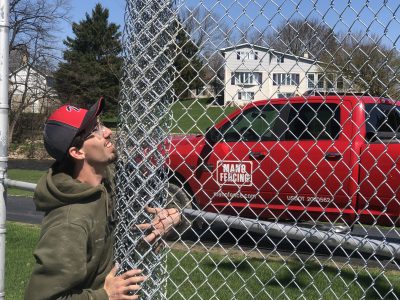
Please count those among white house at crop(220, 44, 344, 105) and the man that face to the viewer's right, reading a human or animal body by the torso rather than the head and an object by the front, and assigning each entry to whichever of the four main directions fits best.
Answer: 1

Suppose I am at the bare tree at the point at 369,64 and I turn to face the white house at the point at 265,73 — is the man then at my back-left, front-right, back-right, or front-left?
front-left

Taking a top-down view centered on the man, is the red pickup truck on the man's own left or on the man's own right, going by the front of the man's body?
on the man's own left

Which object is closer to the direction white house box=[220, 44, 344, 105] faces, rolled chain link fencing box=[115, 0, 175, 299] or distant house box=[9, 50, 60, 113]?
the rolled chain link fencing

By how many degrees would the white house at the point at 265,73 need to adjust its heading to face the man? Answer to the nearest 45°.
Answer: approximately 45° to its right

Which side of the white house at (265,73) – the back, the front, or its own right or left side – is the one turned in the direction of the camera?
front

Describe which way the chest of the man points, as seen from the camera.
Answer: to the viewer's right

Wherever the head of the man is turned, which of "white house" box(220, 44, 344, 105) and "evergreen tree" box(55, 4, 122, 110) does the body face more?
the white house

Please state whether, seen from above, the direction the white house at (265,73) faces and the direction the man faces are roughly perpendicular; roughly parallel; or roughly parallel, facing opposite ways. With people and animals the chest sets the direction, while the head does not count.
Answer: roughly perpendicular

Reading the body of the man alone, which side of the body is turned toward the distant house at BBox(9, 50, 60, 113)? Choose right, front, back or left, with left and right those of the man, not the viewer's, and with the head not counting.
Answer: left

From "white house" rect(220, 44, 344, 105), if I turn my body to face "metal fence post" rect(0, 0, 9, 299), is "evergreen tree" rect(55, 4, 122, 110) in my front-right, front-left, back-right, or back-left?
front-right

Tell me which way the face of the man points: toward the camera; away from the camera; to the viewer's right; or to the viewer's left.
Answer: to the viewer's right
